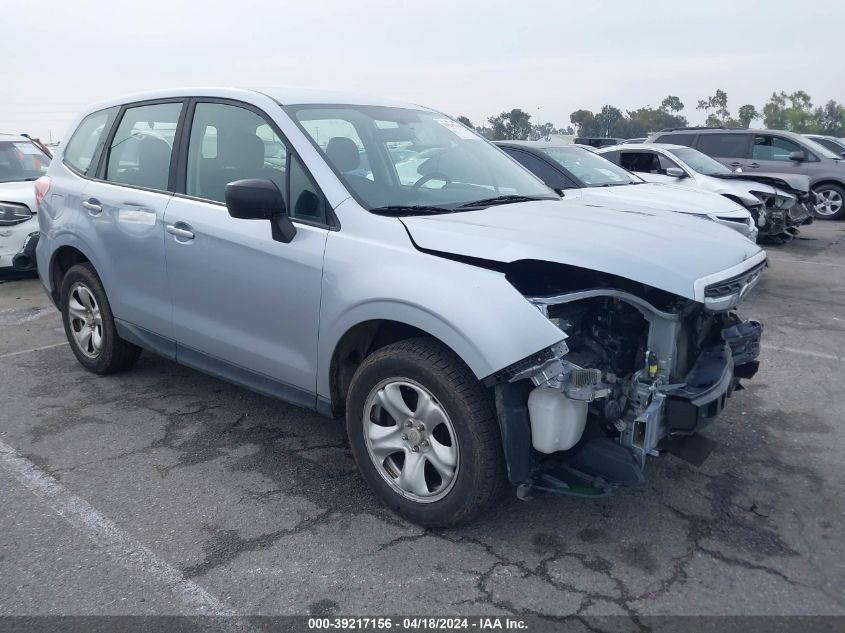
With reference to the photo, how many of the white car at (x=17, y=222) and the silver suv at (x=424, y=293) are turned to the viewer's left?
0

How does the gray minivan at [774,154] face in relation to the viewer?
to the viewer's right

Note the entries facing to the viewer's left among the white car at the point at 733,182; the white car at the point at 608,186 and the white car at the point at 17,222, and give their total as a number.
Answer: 0

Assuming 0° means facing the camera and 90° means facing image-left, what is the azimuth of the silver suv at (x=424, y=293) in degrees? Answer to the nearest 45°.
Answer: approximately 315°

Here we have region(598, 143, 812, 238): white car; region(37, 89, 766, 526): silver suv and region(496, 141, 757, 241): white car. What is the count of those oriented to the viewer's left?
0

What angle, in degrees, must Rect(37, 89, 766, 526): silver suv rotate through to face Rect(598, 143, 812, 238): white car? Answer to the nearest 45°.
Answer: approximately 90° to its left

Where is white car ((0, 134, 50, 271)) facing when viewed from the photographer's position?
facing the viewer and to the right of the viewer

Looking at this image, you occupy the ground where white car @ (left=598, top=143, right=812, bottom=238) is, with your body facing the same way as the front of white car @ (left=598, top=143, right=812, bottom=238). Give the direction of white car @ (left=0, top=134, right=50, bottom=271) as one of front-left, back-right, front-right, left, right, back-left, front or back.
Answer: right

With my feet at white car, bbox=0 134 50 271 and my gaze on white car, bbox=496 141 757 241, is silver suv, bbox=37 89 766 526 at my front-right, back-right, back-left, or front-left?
front-right
